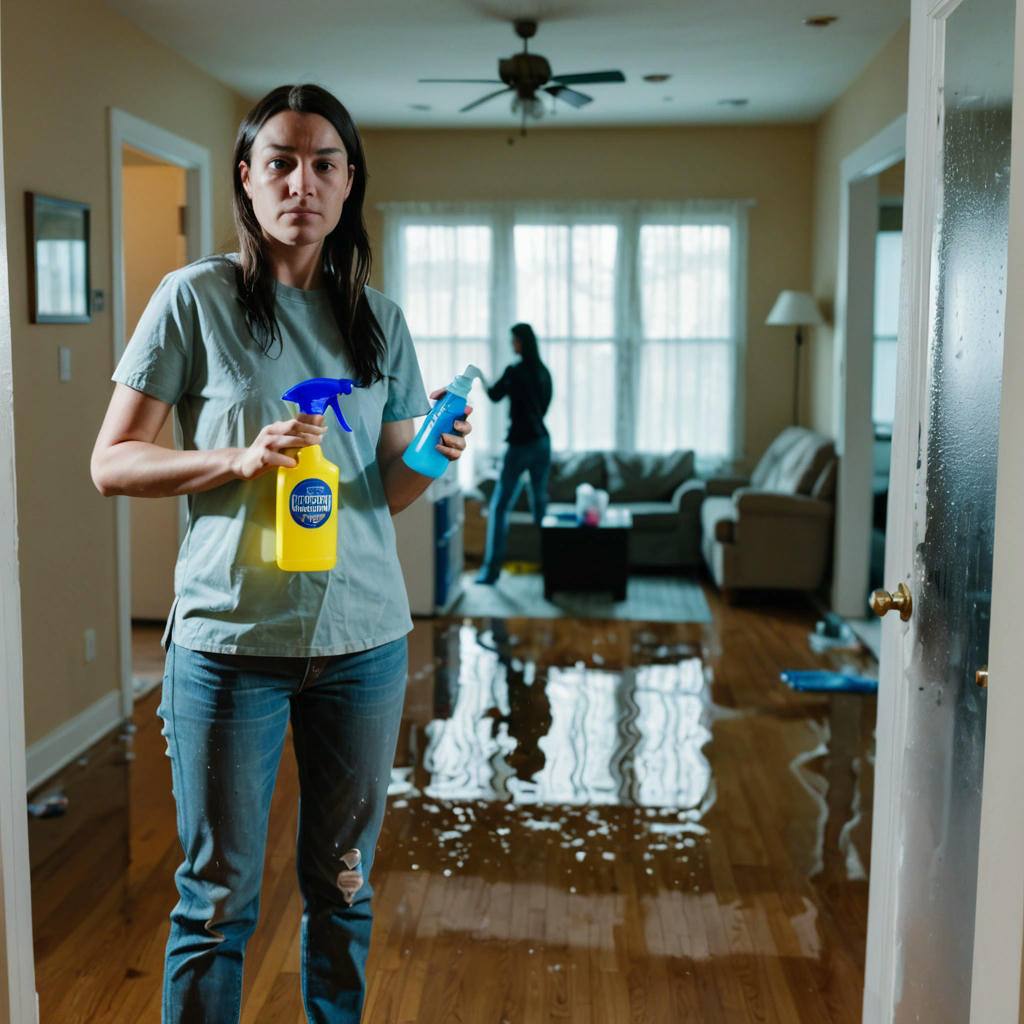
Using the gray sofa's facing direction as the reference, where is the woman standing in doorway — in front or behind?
in front

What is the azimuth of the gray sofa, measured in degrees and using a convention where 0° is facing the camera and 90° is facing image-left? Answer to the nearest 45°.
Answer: approximately 0°

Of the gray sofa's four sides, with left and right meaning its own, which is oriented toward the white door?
front

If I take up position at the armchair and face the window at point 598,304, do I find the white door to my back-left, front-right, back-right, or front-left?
back-left

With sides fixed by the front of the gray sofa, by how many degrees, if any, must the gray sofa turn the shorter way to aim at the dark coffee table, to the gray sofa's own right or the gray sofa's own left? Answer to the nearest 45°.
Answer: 0° — it already faces it

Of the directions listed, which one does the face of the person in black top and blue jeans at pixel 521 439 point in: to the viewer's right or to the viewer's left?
to the viewer's left
